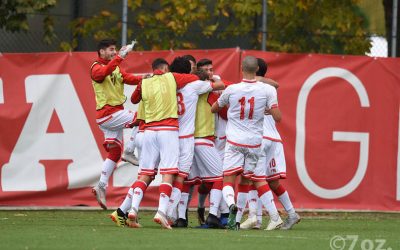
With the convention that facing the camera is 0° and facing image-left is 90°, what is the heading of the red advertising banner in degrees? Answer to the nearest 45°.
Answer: approximately 0°
